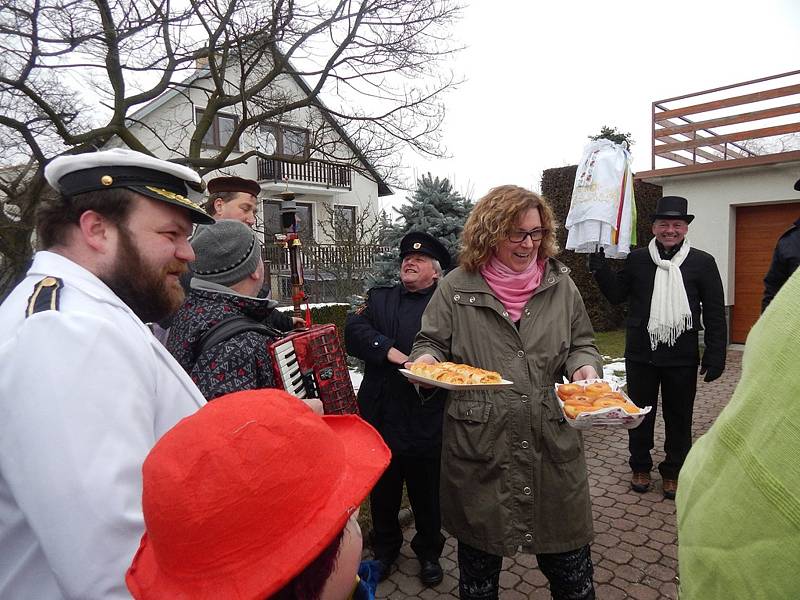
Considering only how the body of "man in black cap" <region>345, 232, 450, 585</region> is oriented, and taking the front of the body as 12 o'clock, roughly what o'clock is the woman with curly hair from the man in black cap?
The woman with curly hair is roughly at 11 o'clock from the man in black cap.

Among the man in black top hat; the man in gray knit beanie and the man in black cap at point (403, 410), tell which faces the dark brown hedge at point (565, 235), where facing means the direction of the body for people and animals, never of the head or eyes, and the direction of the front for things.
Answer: the man in gray knit beanie

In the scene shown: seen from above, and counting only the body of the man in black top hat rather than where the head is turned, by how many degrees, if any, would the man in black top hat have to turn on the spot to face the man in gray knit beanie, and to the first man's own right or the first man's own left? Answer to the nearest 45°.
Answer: approximately 45° to the first man's own right

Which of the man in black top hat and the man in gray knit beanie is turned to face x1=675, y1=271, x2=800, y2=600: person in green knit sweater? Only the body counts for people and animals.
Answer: the man in black top hat

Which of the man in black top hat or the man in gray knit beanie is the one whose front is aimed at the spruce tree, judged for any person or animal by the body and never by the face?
the man in gray knit beanie

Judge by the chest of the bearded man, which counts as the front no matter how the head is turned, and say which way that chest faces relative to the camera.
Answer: to the viewer's right

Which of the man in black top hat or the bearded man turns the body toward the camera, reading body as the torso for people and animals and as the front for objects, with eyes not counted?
the man in black top hat

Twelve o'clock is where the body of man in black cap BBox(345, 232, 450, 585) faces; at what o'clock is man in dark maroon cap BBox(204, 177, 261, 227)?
man in dark maroon cap BBox(204, 177, 261, 227) is roughly at 4 o'clock from man in black cap BBox(345, 232, 450, 585).

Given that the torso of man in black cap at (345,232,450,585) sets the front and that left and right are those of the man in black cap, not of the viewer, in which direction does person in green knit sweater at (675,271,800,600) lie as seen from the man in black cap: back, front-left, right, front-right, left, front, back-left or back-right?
front

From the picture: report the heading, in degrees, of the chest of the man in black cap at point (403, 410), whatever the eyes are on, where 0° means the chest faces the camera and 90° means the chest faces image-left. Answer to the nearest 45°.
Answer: approximately 0°

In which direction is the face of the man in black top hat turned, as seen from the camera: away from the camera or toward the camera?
toward the camera

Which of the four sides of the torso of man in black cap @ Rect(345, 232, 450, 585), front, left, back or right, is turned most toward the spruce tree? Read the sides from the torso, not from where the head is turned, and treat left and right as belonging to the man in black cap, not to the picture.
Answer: back

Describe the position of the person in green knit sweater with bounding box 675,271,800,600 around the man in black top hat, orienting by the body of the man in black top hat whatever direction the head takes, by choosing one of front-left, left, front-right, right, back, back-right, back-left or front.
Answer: front

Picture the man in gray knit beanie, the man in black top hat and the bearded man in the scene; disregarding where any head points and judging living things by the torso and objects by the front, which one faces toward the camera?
the man in black top hat
